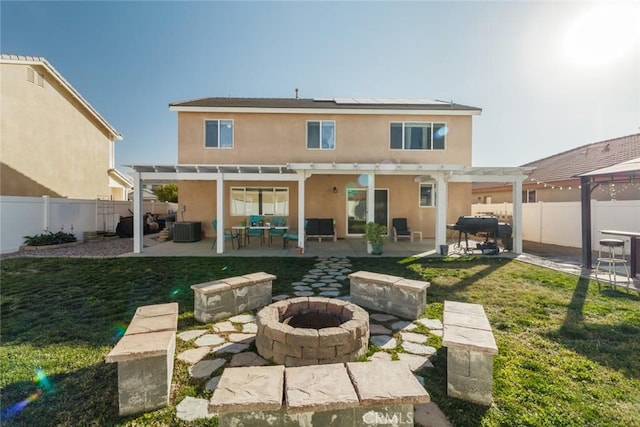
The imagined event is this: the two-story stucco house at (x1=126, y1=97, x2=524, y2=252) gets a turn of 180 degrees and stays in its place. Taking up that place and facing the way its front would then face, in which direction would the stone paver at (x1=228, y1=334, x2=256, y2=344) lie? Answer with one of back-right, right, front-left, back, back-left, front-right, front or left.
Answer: front

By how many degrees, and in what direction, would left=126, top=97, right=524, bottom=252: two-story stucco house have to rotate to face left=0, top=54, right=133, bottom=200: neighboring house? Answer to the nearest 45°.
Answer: approximately 90° to its left

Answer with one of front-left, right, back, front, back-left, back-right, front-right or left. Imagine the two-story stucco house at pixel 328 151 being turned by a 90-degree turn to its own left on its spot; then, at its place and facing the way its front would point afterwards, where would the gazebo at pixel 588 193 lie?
back-left

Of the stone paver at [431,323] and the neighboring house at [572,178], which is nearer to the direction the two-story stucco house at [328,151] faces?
the neighboring house

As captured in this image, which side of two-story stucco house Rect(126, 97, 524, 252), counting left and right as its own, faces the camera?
back

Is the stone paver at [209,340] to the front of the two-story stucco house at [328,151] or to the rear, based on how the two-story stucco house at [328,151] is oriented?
to the rear

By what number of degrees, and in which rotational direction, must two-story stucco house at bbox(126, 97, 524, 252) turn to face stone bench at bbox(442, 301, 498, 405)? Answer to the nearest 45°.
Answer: approximately 180°

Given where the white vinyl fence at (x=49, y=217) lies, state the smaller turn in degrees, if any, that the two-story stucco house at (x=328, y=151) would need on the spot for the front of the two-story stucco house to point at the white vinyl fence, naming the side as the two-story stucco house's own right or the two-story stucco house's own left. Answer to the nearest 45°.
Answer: approximately 90° to the two-story stucco house's own left

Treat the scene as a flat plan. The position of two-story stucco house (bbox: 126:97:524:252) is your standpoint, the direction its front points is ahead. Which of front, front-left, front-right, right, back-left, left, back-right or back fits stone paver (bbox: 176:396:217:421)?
back

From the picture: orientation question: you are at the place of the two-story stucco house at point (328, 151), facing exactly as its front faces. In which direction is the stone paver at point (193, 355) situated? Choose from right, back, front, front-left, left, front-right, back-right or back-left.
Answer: back

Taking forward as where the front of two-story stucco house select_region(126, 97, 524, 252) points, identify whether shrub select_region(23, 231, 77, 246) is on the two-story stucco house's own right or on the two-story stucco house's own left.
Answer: on the two-story stucco house's own left

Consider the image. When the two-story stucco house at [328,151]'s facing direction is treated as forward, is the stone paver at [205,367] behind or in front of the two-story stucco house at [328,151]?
behind

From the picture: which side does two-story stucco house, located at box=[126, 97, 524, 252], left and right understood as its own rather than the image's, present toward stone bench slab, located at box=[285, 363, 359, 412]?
back
